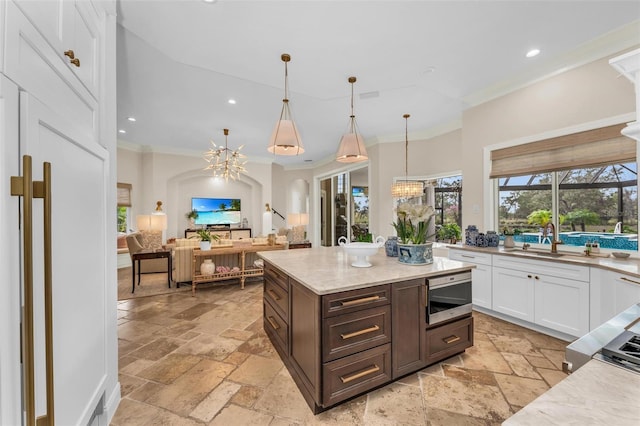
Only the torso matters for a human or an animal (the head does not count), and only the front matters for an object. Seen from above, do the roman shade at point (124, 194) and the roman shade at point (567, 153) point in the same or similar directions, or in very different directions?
very different directions

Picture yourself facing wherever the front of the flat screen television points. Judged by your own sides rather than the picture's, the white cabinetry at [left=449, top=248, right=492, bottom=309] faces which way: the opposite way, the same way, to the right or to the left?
to the right

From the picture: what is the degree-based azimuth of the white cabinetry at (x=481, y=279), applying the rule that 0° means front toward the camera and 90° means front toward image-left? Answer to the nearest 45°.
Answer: approximately 45°

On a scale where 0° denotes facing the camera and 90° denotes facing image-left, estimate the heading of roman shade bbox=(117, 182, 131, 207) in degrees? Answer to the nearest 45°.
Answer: approximately 315°

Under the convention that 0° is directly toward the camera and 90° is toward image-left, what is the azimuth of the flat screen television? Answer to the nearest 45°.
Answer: approximately 0°

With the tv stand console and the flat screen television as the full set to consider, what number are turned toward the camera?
2

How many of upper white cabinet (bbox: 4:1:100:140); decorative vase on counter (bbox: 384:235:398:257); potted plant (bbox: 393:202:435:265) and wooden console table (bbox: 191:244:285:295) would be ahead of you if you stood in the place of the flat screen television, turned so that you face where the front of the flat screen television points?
4

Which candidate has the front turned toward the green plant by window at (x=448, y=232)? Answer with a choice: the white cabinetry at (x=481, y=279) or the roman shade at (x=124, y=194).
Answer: the roman shade

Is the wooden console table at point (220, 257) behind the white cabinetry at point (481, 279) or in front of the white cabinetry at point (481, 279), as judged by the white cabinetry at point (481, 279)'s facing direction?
in front

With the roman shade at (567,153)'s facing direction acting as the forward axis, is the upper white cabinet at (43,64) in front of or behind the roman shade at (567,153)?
in front

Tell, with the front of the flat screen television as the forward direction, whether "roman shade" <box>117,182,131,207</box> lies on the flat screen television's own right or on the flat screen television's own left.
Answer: on the flat screen television's own right

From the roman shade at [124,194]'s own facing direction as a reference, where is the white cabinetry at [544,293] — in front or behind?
in front
